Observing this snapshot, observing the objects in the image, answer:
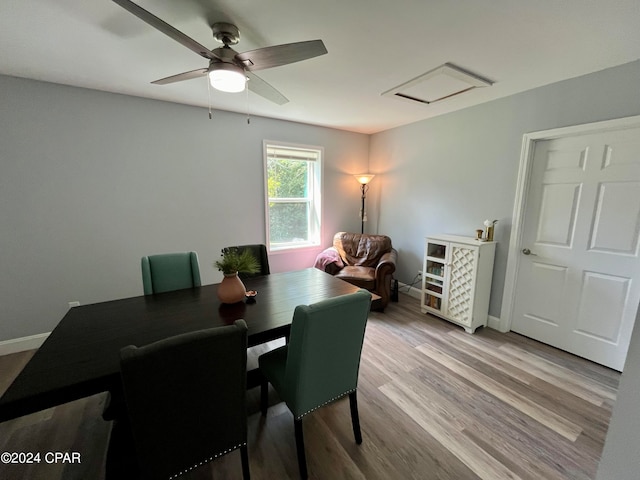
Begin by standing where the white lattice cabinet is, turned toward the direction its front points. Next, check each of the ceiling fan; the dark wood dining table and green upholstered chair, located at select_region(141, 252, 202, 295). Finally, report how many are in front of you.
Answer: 3

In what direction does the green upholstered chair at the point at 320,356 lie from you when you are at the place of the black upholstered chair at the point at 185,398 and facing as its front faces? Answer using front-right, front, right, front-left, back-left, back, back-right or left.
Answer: back-right

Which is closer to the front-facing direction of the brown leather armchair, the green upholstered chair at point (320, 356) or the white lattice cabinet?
the green upholstered chair

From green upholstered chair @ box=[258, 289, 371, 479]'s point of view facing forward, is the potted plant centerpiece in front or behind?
in front

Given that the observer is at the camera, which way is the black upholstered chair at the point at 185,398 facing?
facing away from the viewer and to the left of the viewer

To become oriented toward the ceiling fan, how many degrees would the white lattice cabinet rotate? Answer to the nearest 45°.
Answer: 0° — it already faces it

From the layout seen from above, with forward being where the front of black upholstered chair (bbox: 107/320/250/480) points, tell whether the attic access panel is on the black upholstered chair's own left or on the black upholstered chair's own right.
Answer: on the black upholstered chair's own right

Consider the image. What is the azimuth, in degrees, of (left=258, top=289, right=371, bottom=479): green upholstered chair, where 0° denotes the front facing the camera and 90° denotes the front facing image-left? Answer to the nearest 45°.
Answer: approximately 135°

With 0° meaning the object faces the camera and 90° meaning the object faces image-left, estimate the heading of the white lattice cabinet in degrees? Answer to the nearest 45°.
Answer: approximately 45°
